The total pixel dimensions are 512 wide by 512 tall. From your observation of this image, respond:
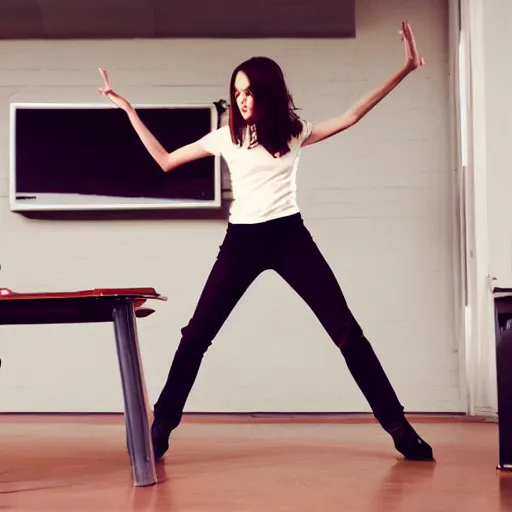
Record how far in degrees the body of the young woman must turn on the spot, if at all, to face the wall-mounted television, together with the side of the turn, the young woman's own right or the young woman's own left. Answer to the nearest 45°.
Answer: approximately 135° to the young woman's own right

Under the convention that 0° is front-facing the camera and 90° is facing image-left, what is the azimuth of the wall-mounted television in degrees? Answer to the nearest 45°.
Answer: approximately 0°

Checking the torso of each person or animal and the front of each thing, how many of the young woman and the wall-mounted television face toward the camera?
2

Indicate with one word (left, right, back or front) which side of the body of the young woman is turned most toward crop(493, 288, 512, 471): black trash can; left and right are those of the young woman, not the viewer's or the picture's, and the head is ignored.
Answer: left

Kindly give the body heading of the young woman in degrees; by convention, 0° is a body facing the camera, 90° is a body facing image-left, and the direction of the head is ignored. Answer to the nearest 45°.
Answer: approximately 0°

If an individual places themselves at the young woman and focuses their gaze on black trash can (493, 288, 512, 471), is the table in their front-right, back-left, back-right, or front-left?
back-right

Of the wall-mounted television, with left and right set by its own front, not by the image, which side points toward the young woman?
front

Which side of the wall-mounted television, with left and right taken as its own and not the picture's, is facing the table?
front

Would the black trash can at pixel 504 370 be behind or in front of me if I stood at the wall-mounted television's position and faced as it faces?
in front
